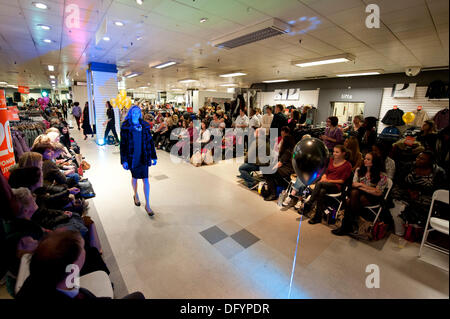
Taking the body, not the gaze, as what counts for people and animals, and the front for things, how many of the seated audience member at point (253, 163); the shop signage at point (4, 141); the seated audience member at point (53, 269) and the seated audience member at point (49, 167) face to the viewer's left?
1

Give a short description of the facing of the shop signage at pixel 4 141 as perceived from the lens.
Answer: facing the viewer and to the right of the viewer

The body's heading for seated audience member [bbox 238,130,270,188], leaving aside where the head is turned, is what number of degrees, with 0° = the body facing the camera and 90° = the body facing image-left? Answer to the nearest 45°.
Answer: approximately 90°

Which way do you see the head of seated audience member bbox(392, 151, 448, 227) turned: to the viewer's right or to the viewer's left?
to the viewer's left

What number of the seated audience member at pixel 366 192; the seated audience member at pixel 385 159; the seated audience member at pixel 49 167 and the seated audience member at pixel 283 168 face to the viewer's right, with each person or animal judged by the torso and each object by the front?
1

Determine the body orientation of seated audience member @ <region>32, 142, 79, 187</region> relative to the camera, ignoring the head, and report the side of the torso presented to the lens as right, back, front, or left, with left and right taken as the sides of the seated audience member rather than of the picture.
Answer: right

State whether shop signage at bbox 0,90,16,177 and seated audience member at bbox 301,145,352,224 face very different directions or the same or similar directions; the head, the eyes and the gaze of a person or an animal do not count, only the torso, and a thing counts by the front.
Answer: very different directions

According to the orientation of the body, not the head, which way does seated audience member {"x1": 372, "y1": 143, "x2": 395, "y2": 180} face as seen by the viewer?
to the viewer's left

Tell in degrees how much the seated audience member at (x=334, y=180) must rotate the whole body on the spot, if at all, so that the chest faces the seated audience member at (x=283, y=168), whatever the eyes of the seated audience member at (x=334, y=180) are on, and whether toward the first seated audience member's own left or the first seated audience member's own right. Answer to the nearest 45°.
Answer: approximately 90° to the first seated audience member's own right

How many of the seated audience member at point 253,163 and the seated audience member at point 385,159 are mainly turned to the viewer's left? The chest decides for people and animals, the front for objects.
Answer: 2

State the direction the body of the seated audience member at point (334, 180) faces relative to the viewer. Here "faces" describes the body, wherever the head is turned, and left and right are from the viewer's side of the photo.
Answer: facing the viewer and to the left of the viewer

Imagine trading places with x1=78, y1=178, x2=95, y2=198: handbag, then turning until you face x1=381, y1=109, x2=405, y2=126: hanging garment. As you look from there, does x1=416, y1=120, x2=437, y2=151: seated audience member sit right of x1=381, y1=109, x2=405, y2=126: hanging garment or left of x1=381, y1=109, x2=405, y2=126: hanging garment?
right

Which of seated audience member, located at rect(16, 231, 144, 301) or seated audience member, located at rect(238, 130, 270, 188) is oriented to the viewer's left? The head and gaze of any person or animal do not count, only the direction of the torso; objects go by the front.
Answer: seated audience member, located at rect(238, 130, 270, 188)

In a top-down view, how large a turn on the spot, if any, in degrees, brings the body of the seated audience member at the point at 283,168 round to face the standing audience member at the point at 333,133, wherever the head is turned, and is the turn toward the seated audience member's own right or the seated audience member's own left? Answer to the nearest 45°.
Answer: approximately 135° to the seated audience member's own right
